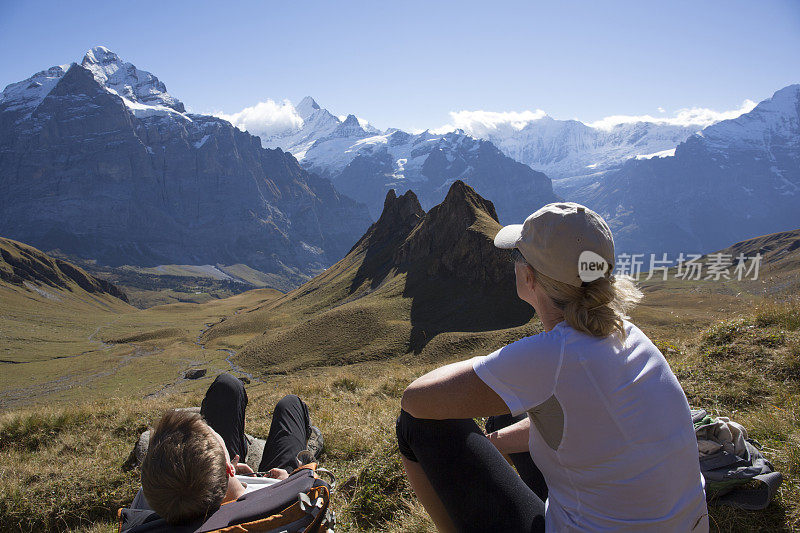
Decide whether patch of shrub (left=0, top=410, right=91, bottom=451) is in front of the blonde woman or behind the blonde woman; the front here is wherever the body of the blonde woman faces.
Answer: in front

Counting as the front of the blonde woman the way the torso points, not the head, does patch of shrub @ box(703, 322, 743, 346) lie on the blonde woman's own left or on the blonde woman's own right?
on the blonde woman's own right

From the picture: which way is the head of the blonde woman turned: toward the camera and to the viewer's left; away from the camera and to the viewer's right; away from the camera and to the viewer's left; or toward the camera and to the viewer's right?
away from the camera and to the viewer's left

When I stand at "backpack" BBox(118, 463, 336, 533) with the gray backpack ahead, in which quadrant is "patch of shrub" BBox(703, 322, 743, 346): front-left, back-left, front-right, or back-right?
front-left

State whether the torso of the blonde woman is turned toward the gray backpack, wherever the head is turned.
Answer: no

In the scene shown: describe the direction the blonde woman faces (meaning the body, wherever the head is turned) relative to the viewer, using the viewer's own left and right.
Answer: facing away from the viewer and to the left of the viewer

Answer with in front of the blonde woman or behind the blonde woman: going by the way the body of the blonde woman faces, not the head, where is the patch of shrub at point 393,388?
in front
